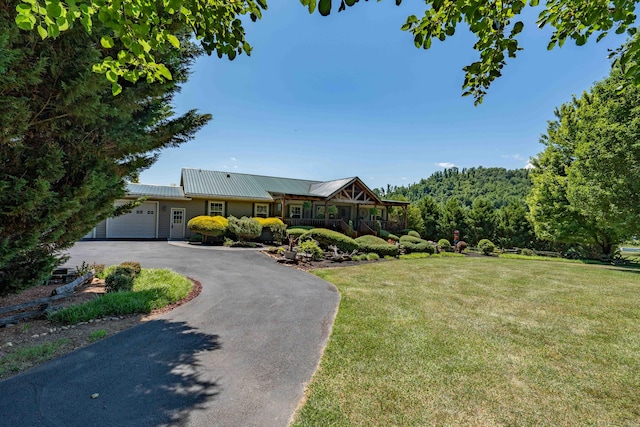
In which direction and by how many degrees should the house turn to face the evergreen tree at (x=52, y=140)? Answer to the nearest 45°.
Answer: approximately 45° to its right

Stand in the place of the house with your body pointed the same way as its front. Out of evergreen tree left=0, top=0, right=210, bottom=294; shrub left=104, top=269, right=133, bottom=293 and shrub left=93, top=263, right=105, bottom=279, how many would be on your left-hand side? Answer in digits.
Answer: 0

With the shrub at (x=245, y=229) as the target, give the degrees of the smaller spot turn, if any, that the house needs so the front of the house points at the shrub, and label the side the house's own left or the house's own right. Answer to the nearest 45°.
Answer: approximately 45° to the house's own right

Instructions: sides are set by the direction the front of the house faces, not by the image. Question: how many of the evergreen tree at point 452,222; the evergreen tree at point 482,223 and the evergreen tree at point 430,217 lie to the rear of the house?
0

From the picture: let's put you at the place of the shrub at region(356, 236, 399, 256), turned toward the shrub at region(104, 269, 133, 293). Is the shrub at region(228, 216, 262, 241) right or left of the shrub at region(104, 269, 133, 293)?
right

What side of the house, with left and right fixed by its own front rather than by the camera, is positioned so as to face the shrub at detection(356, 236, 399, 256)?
front

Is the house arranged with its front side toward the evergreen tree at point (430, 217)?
no

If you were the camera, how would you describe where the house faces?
facing the viewer and to the right of the viewer

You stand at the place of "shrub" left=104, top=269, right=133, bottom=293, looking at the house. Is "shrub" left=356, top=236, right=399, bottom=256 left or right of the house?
right

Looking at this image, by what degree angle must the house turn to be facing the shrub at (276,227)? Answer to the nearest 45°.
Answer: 0° — it already faces it

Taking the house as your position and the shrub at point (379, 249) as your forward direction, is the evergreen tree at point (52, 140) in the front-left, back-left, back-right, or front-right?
front-right

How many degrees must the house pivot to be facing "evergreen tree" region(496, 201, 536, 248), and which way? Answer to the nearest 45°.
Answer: approximately 45° to its left

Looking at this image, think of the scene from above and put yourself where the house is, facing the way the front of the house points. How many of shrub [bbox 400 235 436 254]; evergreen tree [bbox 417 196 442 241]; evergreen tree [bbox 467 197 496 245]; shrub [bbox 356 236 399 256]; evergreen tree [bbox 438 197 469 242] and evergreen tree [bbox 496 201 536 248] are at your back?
0

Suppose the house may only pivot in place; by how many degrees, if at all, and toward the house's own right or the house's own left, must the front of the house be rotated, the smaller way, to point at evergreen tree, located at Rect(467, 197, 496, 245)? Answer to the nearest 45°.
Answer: approximately 45° to the house's own left

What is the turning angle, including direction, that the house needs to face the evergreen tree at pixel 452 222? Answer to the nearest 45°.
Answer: approximately 45° to its left

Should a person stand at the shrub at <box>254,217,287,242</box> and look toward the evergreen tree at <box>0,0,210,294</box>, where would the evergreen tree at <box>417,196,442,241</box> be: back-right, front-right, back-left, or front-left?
back-left
